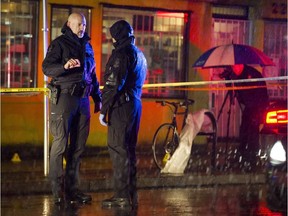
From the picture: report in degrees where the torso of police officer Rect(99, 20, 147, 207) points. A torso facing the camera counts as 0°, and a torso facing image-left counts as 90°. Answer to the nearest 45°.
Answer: approximately 135°

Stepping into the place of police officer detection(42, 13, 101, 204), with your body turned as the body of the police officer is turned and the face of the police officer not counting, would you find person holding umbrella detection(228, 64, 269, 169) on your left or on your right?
on your left

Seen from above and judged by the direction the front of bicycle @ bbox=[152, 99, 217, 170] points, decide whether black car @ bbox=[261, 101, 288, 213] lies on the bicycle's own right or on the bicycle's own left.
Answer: on the bicycle's own left

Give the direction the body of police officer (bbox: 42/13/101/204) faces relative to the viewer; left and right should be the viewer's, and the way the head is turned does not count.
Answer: facing the viewer and to the right of the viewer

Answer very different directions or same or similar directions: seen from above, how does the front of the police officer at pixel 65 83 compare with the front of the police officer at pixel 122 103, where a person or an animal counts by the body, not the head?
very different directions

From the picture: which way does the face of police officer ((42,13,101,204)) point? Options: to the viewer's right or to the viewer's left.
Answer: to the viewer's right

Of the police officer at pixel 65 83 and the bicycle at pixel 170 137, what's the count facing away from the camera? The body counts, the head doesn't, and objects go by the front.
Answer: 0

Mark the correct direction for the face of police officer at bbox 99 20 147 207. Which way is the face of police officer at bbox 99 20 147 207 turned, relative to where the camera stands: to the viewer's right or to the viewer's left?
to the viewer's left

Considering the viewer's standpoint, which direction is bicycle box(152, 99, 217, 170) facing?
facing the viewer and to the left of the viewer

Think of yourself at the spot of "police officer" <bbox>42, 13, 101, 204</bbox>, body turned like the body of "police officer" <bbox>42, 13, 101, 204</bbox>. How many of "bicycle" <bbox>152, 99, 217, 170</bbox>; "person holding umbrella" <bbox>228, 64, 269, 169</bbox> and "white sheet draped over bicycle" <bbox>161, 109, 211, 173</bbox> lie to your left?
3
